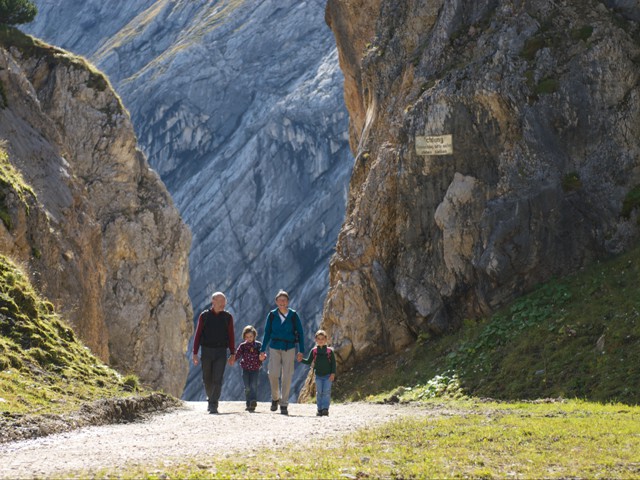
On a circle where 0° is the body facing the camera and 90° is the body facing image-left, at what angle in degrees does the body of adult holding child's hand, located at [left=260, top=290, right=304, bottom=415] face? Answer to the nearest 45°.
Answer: approximately 0°

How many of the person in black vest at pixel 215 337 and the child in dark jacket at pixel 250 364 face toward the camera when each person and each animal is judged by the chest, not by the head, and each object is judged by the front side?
2

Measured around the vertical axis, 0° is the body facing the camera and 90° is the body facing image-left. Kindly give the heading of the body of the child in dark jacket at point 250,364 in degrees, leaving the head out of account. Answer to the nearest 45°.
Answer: approximately 0°

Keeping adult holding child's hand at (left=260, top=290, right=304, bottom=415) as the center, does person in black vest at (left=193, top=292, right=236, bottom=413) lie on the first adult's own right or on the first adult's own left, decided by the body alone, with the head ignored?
on the first adult's own right

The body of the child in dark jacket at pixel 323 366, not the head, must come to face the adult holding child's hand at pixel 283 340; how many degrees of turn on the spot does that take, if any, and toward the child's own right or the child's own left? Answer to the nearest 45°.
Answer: approximately 45° to the child's own right

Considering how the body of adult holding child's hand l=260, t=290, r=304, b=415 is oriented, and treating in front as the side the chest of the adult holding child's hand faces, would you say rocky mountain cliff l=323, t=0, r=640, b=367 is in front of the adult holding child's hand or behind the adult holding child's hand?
behind

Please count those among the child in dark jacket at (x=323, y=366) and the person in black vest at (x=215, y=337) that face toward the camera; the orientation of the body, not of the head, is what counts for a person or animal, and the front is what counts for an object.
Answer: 2
